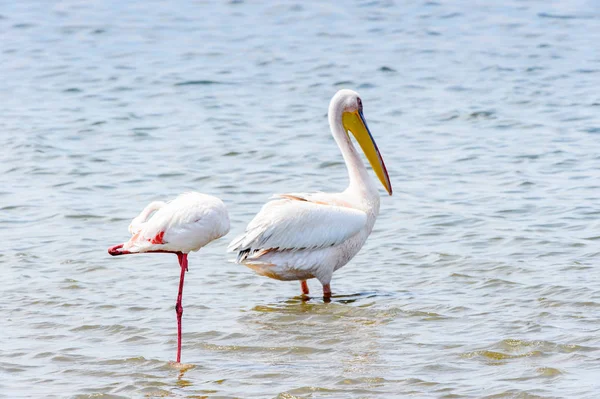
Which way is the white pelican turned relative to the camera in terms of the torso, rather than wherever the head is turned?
to the viewer's right

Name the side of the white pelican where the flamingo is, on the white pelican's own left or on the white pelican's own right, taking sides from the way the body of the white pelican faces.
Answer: on the white pelican's own right
